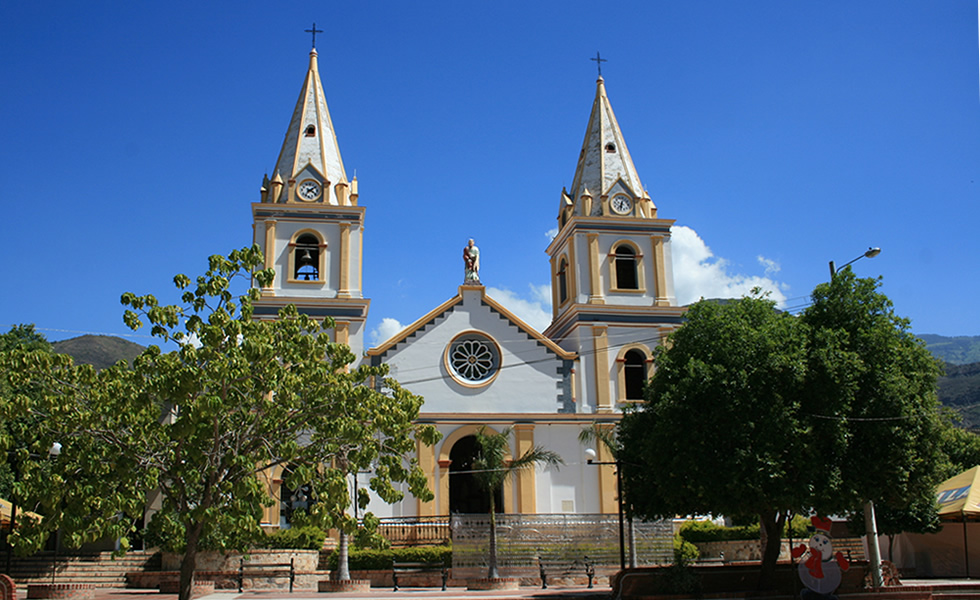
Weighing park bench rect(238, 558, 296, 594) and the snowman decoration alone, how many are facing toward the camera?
2

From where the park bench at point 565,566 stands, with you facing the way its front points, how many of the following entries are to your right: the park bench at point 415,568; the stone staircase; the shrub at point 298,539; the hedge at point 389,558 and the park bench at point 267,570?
5

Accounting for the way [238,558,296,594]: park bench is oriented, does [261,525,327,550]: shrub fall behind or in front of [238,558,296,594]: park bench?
behind

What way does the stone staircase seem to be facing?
toward the camera

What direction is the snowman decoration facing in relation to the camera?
toward the camera

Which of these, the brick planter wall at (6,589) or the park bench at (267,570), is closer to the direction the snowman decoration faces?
the brick planter wall

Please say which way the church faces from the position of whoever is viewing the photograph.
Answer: facing the viewer

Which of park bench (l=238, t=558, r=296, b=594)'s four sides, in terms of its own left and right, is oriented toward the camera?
front

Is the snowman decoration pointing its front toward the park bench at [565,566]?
no

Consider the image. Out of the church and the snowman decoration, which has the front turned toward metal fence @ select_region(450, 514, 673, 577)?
the church

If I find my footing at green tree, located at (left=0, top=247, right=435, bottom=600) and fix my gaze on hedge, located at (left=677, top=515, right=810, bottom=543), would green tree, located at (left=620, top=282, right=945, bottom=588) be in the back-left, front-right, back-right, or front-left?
front-right

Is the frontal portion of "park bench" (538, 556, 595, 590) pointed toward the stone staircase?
no

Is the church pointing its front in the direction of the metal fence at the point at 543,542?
yes

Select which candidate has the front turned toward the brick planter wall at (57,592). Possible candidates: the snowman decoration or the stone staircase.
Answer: the stone staircase

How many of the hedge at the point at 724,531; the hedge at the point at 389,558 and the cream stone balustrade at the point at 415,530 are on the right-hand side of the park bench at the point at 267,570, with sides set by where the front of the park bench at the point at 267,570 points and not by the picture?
0

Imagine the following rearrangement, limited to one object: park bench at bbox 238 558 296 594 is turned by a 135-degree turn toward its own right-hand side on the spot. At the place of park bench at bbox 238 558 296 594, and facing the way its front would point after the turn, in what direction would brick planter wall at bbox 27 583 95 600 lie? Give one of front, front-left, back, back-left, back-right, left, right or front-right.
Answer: left
